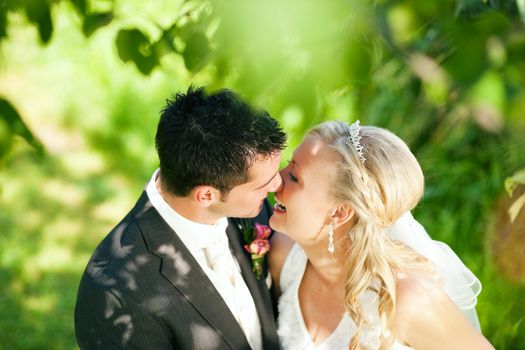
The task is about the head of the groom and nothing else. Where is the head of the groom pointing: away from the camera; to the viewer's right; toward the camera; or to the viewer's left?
to the viewer's right

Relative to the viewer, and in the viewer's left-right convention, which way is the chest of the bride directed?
facing the viewer and to the left of the viewer

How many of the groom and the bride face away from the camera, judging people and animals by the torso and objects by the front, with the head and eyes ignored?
0

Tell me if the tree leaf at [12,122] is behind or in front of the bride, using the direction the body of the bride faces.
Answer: in front

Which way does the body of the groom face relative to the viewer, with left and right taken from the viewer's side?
facing the viewer and to the right of the viewer

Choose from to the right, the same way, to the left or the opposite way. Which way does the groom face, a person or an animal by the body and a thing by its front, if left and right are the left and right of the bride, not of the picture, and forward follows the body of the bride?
to the left
